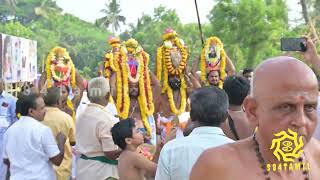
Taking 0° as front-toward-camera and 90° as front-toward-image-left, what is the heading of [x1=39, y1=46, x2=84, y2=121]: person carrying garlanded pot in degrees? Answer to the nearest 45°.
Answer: approximately 0°

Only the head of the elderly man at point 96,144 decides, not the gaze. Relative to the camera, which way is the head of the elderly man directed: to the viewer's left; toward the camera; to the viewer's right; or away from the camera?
away from the camera

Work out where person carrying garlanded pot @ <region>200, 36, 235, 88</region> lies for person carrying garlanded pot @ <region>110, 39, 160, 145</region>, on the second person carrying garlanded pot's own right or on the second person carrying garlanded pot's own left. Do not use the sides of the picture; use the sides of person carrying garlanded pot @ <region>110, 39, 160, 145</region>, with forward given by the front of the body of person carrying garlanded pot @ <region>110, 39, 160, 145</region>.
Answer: on the second person carrying garlanded pot's own left

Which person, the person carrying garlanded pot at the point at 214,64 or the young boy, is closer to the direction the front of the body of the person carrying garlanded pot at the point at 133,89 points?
the young boy

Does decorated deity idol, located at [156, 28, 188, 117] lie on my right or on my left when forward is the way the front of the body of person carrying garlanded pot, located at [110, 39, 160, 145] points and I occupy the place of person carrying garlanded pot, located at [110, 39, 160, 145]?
on my left

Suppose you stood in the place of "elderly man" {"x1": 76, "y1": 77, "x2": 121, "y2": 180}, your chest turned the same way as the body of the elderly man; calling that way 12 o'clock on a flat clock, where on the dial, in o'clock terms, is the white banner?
The white banner is roughly at 10 o'clock from the elderly man.

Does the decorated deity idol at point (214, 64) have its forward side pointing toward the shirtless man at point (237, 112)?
yes

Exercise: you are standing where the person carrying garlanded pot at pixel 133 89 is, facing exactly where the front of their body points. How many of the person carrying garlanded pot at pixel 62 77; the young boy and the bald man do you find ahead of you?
2

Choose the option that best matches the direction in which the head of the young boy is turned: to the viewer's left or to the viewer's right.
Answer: to the viewer's right

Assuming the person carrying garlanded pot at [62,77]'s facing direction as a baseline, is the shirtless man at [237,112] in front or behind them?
in front

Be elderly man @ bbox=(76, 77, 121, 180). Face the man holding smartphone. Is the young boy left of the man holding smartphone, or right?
right

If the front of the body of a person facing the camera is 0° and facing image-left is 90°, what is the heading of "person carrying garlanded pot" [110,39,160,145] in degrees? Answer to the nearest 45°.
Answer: approximately 0°
